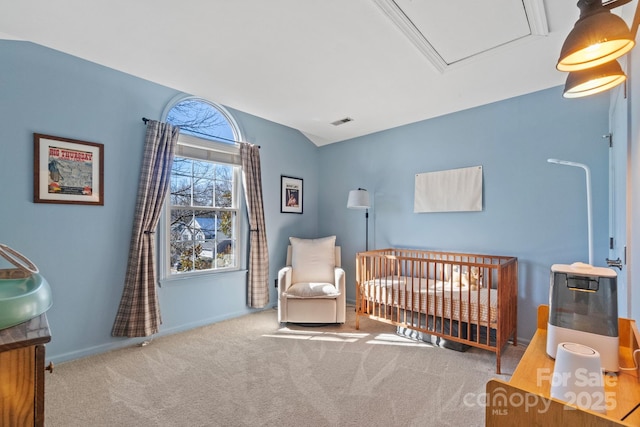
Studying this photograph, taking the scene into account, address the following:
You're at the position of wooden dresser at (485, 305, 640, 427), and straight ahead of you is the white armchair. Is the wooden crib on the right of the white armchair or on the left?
right

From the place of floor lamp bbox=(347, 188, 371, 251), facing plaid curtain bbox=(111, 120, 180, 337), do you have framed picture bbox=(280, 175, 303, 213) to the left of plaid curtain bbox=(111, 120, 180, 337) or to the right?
right

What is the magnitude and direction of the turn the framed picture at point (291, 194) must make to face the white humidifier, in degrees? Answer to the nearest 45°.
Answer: approximately 45° to its right

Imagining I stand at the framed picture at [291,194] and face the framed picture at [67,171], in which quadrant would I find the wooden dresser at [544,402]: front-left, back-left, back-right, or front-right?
front-left

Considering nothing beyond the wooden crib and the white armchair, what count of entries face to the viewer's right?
0

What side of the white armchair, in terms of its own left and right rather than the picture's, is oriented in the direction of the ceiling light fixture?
front

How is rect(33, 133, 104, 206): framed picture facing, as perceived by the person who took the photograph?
facing the viewer and to the right of the viewer

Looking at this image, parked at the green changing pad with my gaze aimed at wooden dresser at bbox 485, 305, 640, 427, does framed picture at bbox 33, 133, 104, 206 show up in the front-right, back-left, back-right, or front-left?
back-left

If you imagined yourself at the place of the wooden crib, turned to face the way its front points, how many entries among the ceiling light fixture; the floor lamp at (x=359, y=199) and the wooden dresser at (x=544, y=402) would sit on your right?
1

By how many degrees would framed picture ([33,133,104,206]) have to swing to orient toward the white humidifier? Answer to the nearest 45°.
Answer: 0° — it already faces it

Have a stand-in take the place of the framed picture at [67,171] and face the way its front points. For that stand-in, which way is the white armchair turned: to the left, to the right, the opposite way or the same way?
to the right

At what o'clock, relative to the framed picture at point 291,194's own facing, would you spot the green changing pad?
The green changing pad is roughly at 2 o'clock from the framed picture.

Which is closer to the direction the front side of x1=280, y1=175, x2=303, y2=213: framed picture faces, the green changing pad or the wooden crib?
the wooden crib

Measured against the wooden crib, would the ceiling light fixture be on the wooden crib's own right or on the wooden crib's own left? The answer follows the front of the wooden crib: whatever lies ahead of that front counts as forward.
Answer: on the wooden crib's own left

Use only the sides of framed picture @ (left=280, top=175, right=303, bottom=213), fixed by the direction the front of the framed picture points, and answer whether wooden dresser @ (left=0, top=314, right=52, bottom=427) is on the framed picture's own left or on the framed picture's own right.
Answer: on the framed picture's own right

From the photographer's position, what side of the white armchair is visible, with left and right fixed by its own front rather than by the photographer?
front

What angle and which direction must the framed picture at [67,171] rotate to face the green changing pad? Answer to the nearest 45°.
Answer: approximately 45° to its right
